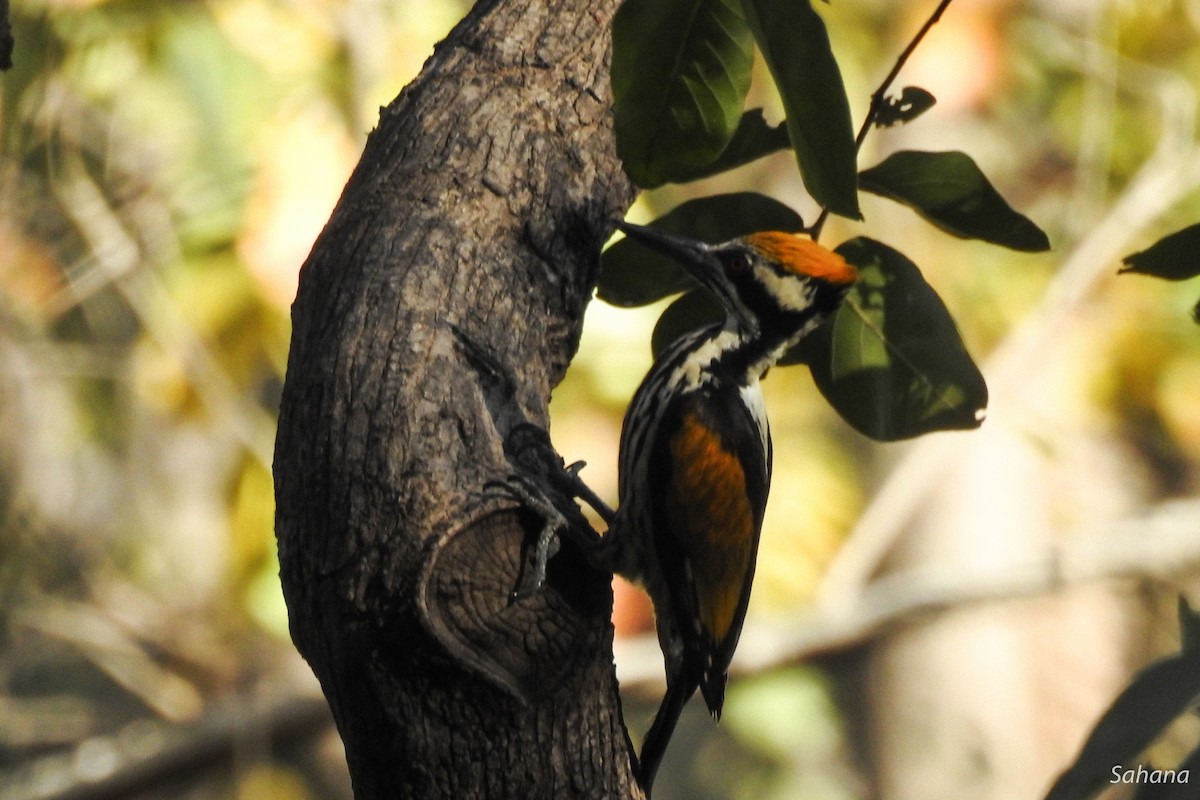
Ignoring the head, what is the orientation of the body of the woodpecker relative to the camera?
to the viewer's left
